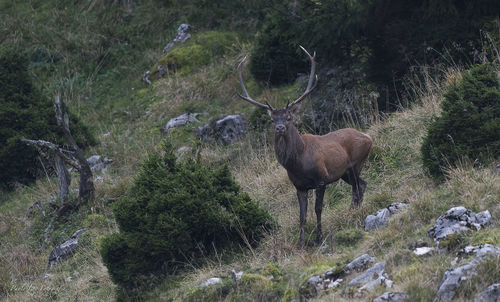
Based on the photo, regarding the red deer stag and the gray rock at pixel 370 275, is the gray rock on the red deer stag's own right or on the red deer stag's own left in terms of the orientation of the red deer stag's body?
on the red deer stag's own left

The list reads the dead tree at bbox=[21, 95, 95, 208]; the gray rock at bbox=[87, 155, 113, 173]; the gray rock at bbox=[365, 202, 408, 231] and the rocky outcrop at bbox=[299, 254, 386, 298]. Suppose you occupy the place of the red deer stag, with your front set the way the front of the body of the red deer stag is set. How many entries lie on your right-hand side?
2

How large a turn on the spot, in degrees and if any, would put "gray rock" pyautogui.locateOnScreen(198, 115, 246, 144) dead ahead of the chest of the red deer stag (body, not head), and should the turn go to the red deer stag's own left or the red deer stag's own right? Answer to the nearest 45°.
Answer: approximately 135° to the red deer stag's own right

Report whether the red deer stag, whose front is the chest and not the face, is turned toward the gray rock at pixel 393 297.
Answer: no

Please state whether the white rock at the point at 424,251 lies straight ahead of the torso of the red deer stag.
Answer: no

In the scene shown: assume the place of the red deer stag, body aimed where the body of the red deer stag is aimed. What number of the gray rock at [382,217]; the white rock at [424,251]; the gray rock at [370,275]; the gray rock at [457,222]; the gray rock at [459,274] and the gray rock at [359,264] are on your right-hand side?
0

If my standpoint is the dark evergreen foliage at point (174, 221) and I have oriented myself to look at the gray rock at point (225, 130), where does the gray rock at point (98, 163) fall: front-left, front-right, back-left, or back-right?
front-left

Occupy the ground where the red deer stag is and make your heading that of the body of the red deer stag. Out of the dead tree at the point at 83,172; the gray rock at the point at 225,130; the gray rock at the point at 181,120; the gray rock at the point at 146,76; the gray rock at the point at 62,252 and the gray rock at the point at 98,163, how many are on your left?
0

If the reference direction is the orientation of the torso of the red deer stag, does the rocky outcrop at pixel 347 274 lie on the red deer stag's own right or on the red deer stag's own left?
on the red deer stag's own left

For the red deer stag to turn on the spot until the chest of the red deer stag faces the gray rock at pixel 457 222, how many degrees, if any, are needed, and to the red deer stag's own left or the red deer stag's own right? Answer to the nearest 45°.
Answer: approximately 90° to the red deer stag's own left

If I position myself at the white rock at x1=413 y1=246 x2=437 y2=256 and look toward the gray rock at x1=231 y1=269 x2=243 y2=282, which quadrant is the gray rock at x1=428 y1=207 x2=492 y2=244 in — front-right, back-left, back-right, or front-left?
back-right

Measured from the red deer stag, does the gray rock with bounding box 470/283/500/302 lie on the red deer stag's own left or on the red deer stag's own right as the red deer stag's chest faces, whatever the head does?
on the red deer stag's own left

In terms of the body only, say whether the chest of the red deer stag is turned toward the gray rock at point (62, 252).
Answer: no

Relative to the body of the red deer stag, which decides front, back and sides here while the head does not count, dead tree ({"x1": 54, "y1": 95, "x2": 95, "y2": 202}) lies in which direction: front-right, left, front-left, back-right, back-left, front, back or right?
right
